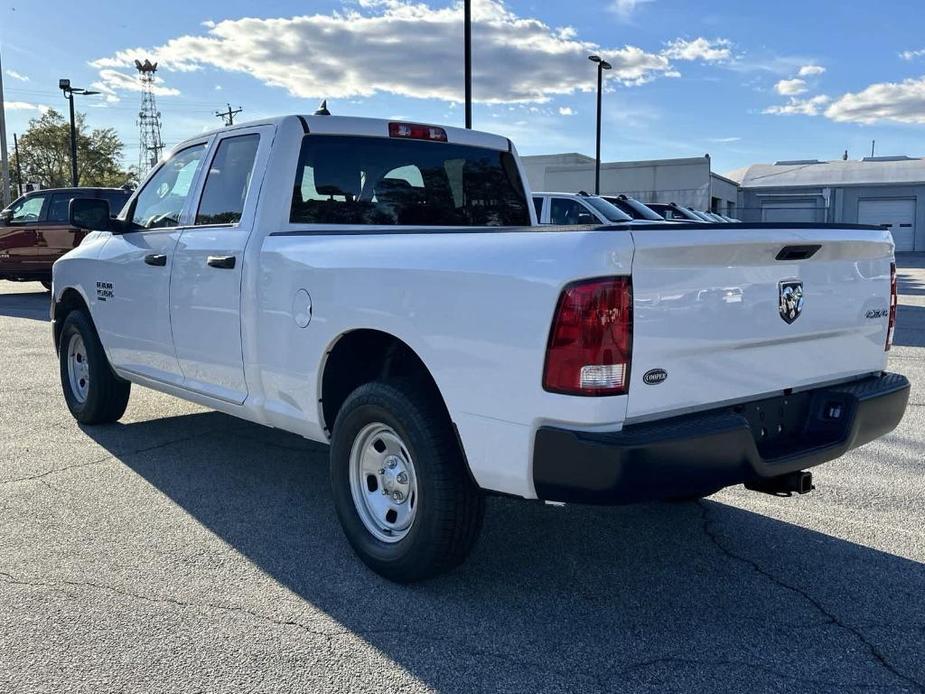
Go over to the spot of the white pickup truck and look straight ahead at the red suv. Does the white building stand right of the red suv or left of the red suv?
right

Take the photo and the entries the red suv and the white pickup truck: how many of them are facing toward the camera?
0

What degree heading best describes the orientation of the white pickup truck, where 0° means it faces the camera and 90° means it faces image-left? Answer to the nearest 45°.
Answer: approximately 135°

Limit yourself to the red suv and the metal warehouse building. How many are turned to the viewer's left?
1

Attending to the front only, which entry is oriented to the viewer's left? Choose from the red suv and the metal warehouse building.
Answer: the red suv

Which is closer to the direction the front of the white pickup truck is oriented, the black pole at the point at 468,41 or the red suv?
the red suv

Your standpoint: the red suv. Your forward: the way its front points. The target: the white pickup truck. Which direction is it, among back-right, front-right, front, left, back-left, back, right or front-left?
left

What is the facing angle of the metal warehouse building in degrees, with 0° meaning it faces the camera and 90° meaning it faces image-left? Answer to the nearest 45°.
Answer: approximately 0°

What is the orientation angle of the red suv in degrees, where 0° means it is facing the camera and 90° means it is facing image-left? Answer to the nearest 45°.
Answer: approximately 90°

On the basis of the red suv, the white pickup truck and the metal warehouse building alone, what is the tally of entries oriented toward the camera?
1

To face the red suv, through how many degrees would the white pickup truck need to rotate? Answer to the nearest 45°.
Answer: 0° — it already faces it

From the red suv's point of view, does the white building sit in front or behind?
behind
